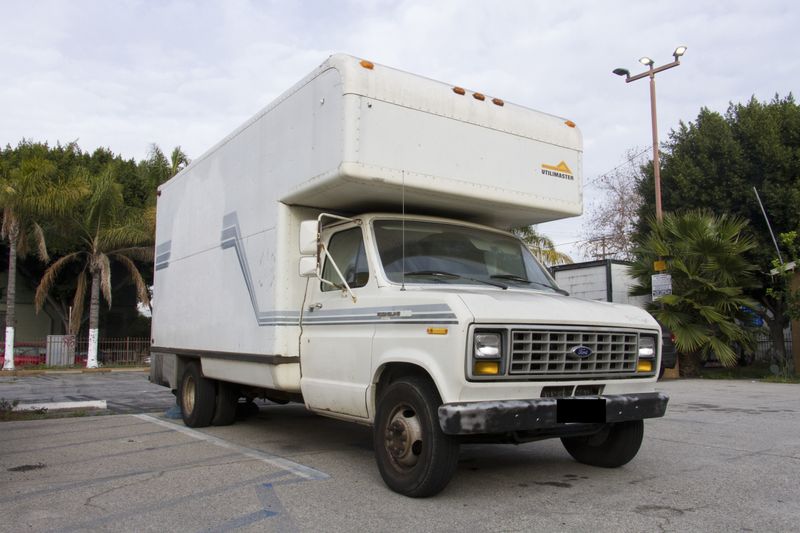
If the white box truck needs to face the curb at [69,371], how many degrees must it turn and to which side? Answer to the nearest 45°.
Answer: approximately 180°

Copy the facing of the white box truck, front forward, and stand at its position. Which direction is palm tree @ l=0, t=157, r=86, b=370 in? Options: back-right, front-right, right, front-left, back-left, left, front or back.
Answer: back

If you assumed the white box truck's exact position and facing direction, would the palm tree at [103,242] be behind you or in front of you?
behind

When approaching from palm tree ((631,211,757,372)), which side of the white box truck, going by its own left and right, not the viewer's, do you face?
left

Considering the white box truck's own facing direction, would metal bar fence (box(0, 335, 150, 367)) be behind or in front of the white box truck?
behind

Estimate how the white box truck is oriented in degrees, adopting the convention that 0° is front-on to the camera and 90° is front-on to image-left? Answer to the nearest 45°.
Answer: approximately 315°

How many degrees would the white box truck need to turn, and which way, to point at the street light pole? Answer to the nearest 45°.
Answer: approximately 90° to its left
